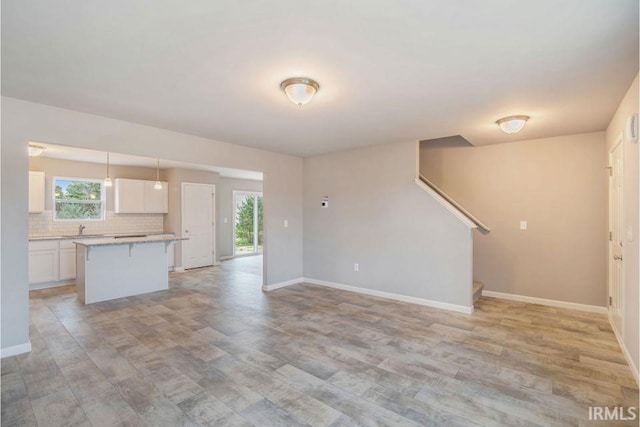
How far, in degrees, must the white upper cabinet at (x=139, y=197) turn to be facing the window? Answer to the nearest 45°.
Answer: approximately 90° to its right

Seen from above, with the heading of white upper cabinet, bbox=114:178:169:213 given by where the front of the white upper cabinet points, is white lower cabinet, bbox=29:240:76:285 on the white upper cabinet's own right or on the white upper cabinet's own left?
on the white upper cabinet's own right

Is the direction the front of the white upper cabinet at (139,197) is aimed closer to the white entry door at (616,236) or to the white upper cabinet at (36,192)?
the white entry door

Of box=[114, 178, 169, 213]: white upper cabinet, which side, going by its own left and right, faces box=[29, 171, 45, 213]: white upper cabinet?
right

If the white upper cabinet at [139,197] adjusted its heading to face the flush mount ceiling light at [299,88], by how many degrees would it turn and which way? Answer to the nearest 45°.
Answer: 0° — it already faces it

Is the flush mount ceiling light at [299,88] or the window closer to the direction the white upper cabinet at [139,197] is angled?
the flush mount ceiling light

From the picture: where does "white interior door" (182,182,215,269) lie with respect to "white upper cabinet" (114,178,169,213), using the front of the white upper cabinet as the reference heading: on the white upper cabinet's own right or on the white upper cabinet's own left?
on the white upper cabinet's own left

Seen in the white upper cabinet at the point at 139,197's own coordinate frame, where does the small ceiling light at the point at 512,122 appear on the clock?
The small ceiling light is roughly at 11 o'clock from the white upper cabinet.

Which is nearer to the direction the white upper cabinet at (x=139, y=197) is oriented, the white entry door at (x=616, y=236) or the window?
the white entry door

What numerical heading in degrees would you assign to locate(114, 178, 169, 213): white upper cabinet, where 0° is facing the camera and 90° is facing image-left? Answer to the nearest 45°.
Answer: approximately 0°

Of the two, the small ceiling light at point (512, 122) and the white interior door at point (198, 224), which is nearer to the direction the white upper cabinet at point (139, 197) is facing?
the small ceiling light

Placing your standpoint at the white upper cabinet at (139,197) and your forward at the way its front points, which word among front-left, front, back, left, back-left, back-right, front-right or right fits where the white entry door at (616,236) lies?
front-left
